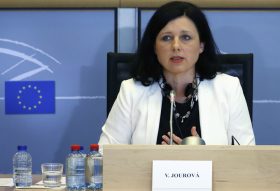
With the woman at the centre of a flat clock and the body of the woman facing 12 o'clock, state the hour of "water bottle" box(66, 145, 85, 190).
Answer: The water bottle is roughly at 1 o'clock from the woman.

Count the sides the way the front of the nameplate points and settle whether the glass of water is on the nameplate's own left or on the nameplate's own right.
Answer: on the nameplate's own right

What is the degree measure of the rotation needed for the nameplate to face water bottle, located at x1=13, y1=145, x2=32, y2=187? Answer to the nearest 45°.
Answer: approximately 135° to its right

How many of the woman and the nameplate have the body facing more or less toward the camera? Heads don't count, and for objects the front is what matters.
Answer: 2

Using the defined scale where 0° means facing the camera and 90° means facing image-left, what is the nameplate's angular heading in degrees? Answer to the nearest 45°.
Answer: approximately 0°

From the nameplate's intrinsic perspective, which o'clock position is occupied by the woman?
The woman is roughly at 6 o'clock from the nameplate.

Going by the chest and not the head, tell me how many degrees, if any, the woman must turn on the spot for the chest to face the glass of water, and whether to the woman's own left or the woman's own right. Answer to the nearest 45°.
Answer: approximately 45° to the woman's own right

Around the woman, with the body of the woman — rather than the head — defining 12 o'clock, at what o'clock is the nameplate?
The nameplate is roughly at 12 o'clock from the woman.
